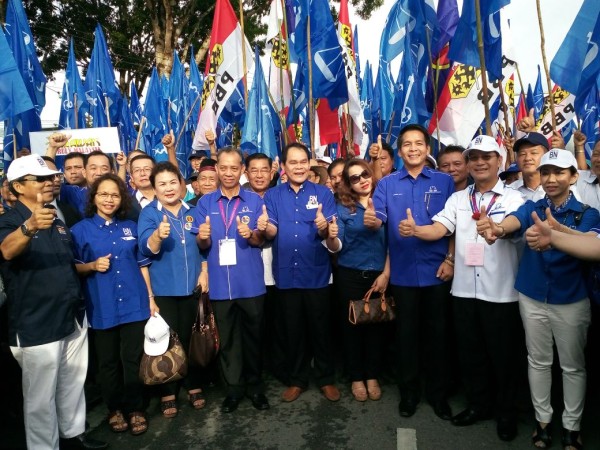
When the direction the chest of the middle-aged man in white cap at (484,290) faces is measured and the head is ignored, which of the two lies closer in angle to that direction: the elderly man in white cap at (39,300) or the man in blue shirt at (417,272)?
the elderly man in white cap

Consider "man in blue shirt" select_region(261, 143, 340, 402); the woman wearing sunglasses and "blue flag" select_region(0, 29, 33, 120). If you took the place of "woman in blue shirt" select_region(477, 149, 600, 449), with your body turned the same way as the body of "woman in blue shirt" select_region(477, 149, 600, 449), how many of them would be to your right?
3

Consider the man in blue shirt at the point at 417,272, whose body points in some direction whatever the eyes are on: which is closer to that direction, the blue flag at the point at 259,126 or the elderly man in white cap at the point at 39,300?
the elderly man in white cap

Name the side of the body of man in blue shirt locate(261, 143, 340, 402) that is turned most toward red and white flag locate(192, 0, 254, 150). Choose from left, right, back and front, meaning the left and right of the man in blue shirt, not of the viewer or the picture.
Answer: back

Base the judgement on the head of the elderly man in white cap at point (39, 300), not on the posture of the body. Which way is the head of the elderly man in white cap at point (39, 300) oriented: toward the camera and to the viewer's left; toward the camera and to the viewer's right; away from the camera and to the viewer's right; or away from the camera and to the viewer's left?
toward the camera and to the viewer's right

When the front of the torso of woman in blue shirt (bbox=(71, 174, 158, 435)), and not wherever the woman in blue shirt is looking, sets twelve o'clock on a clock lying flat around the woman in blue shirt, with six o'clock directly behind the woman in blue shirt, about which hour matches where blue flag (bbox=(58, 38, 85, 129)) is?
The blue flag is roughly at 6 o'clock from the woman in blue shirt.

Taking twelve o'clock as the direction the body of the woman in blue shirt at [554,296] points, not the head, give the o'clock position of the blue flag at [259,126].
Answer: The blue flag is roughly at 4 o'clock from the woman in blue shirt.

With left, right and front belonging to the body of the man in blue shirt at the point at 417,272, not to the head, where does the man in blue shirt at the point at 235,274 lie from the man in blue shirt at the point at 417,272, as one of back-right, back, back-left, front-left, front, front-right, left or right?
right

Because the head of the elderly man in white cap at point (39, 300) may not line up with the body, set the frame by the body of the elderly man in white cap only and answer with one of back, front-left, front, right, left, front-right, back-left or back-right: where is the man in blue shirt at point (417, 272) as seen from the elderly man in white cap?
front-left

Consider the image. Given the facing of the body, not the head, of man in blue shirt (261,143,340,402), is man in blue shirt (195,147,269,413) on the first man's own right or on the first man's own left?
on the first man's own right
